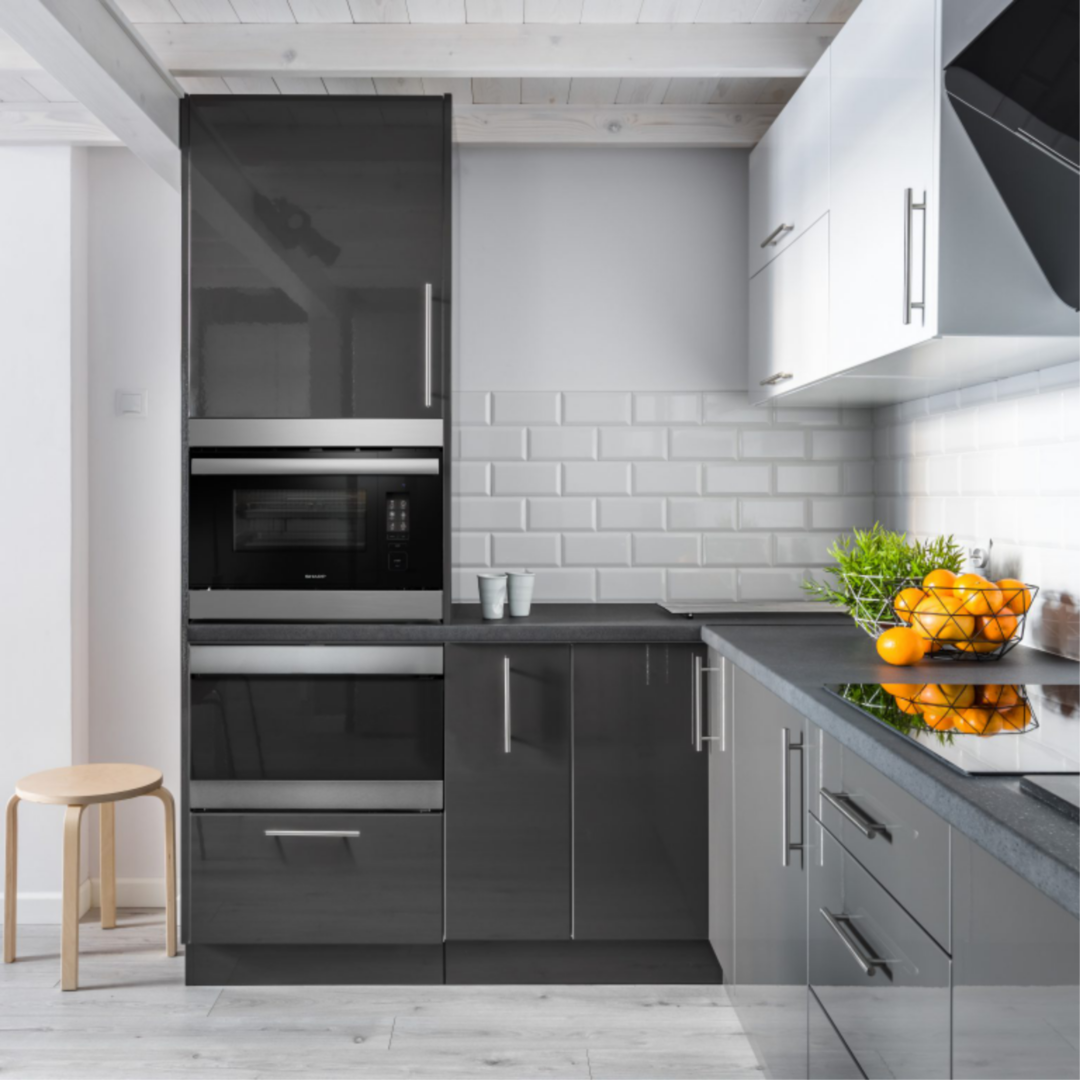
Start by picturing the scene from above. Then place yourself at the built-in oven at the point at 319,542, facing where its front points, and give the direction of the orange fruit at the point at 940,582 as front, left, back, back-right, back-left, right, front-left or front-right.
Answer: front-left

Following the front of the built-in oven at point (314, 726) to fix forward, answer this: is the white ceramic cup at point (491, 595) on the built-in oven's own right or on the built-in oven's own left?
on the built-in oven's own left

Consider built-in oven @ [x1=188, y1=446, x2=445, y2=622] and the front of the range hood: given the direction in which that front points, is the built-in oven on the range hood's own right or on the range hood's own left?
on the range hood's own right

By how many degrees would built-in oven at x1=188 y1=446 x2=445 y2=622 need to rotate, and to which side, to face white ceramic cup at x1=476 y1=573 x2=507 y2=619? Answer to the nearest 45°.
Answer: approximately 90° to its left

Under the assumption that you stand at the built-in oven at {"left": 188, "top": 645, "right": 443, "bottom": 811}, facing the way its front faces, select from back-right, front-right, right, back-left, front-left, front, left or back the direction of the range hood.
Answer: front-left

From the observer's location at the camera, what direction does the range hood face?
facing the viewer and to the left of the viewer

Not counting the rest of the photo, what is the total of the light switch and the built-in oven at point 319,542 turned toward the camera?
2

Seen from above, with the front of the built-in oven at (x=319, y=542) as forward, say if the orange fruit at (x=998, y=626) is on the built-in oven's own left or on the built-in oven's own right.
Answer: on the built-in oven's own left

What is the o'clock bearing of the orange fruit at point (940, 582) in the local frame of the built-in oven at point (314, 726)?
The orange fruit is roughly at 10 o'clock from the built-in oven.

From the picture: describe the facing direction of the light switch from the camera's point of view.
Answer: facing the viewer

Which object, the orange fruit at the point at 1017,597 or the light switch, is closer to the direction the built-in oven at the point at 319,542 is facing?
the orange fruit

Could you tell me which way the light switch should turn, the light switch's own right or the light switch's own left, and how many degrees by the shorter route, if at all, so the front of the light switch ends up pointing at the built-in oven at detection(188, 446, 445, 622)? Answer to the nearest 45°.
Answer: approximately 45° to the light switch's own left

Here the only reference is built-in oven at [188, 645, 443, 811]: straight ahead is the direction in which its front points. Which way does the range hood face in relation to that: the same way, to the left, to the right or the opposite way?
to the right

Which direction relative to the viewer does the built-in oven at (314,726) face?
toward the camera

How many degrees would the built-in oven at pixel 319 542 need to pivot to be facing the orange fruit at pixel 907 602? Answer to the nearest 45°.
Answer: approximately 45° to its left
